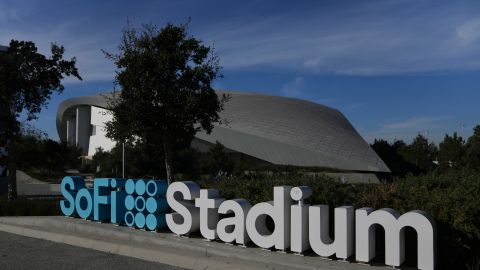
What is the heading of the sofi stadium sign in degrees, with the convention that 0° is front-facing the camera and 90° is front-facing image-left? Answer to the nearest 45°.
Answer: approximately 45°

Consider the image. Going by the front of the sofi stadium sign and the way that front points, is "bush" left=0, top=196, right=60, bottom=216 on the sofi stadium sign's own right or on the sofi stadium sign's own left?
on the sofi stadium sign's own right

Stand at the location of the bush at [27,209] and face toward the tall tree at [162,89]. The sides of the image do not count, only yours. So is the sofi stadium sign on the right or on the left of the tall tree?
right

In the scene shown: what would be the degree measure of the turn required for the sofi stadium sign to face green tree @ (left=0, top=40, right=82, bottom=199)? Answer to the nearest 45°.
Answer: approximately 90° to its right
